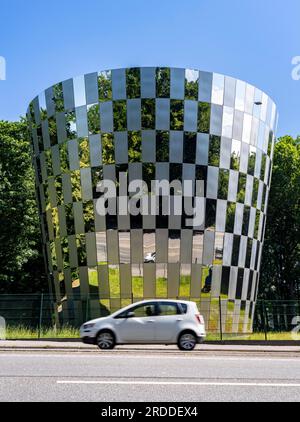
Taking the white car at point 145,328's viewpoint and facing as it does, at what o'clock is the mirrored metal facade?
The mirrored metal facade is roughly at 3 o'clock from the white car.

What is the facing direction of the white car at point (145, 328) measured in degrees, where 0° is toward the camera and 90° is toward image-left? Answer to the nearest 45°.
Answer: approximately 90°

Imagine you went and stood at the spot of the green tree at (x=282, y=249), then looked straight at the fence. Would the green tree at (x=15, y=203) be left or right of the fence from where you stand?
right

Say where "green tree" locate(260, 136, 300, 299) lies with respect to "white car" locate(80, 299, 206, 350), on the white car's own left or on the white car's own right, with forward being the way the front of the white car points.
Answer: on the white car's own right

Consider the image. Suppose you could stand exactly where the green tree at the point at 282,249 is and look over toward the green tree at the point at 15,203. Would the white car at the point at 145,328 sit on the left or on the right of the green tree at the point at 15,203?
left
